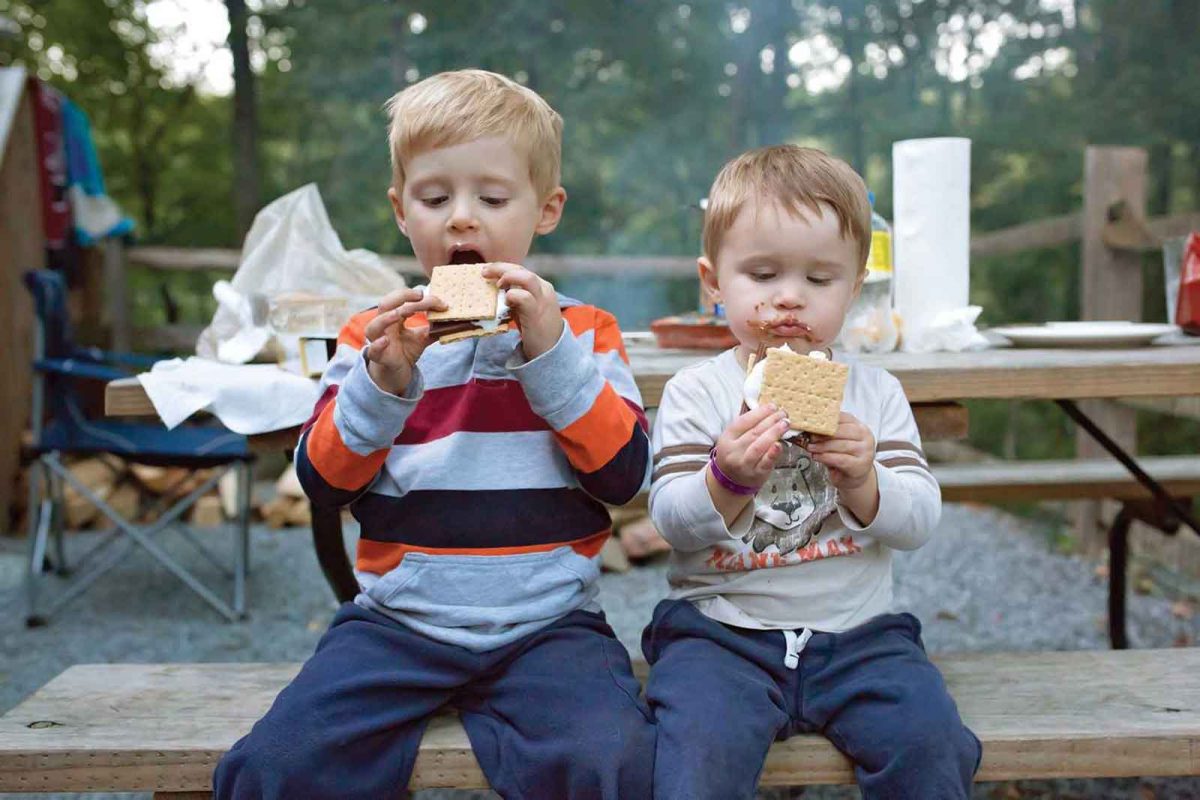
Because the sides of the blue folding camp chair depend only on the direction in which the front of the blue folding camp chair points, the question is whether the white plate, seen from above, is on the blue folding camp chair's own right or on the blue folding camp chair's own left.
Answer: on the blue folding camp chair's own right

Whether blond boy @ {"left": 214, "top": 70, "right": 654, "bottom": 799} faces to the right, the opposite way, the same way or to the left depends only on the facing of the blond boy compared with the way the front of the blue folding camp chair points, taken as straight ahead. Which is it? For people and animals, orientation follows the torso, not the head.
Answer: to the right

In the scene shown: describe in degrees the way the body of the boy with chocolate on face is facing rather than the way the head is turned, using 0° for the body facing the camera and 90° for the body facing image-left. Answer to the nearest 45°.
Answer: approximately 0°

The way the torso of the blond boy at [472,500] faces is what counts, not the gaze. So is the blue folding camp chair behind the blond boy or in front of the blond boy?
behind

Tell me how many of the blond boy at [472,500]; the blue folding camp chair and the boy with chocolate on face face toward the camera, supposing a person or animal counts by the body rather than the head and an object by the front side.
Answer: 2

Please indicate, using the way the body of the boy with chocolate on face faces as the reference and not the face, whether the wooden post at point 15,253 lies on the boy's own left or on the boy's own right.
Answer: on the boy's own right

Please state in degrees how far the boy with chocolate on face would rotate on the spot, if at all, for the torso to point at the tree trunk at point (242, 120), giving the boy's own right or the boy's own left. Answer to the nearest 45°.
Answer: approximately 135° to the boy's own right

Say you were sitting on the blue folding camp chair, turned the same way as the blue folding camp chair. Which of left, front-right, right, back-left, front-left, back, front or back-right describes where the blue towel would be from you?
left

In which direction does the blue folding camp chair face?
to the viewer's right

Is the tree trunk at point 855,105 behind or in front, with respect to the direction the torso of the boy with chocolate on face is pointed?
behind
